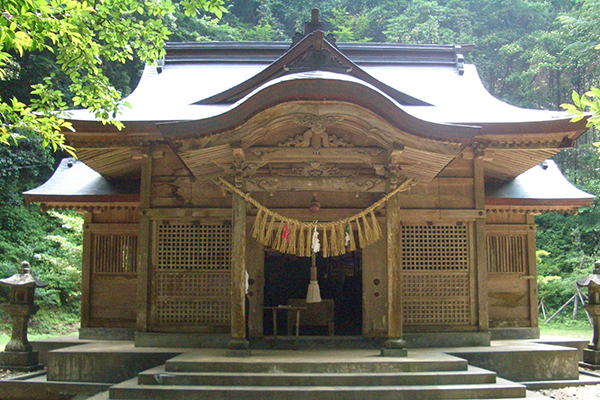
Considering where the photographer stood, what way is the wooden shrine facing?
facing the viewer

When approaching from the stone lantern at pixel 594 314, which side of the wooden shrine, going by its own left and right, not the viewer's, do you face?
left

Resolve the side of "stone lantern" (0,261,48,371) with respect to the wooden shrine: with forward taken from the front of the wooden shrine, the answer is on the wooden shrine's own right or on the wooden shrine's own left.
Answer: on the wooden shrine's own right
